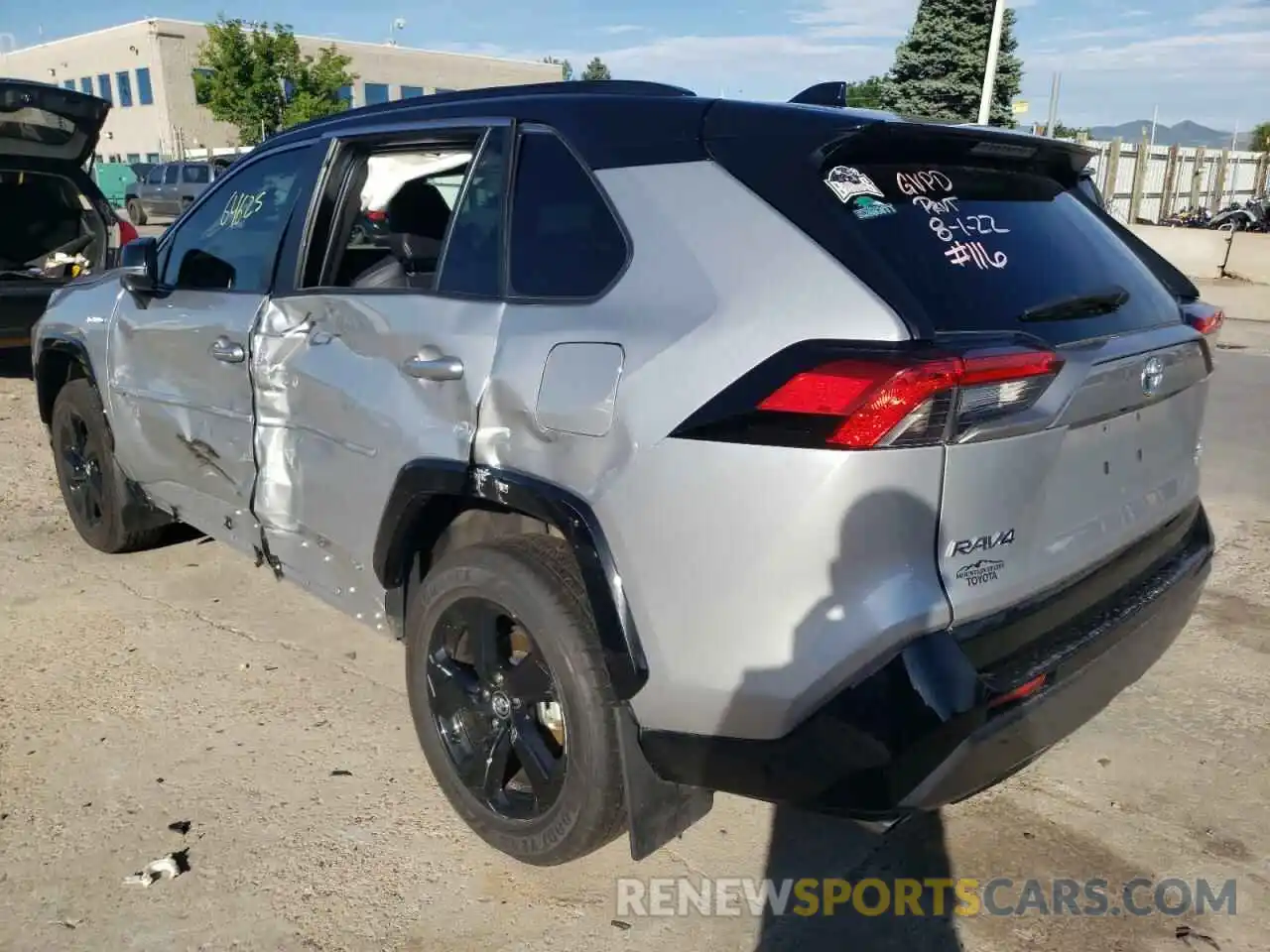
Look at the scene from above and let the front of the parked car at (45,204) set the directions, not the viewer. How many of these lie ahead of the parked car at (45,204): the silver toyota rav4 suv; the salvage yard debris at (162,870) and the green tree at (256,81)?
1

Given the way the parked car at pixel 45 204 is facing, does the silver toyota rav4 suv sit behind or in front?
behind

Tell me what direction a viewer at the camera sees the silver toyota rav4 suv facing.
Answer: facing away from the viewer and to the left of the viewer

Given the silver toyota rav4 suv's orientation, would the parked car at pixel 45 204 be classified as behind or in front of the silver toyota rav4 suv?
in front

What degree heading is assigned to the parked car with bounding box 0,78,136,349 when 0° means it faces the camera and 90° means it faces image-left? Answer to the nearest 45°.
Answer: approximately 180°

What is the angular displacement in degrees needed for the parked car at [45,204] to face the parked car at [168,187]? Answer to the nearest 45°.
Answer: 0° — it already faces it

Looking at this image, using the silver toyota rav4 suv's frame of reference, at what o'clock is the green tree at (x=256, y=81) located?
The green tree is roughly at 1 o'clock from the silver toyota rav4 suv.

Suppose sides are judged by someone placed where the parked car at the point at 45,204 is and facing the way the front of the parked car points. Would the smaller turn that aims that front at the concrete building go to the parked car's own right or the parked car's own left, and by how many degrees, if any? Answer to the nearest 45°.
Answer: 0° — it already faces it
